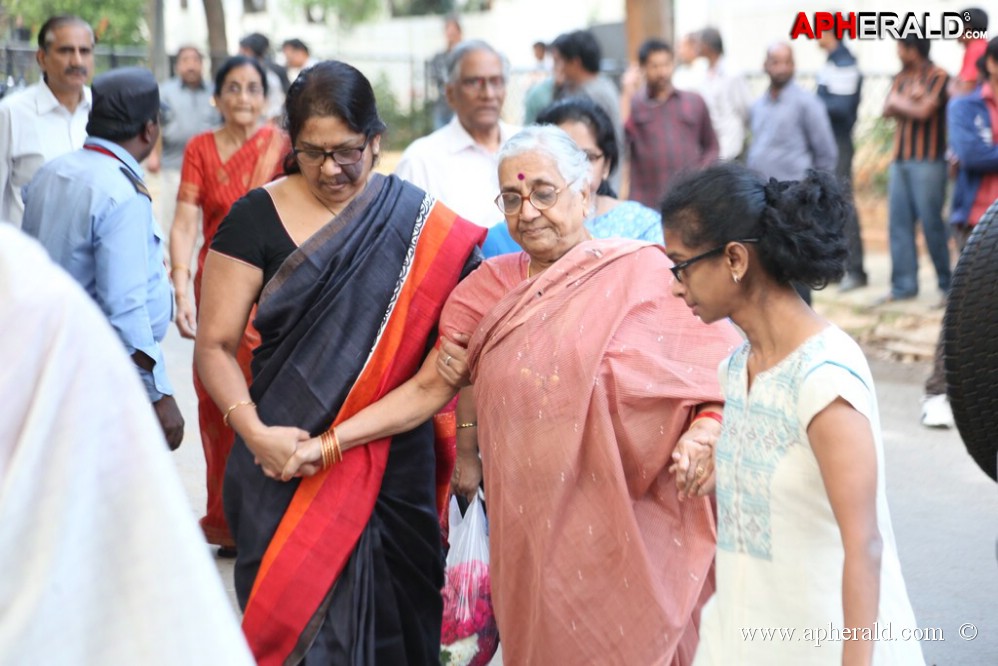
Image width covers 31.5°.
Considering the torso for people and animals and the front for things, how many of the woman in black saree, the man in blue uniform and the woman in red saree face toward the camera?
2

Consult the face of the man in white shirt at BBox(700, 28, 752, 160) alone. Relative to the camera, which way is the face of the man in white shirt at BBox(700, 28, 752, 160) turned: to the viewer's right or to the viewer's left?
to the viewer's left

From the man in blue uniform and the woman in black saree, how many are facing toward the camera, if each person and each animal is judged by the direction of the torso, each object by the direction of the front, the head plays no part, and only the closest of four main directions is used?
1

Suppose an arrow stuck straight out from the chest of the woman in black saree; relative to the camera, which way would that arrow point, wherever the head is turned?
toward the camera

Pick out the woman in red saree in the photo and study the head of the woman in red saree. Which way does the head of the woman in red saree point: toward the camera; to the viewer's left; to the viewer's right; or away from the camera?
toward the camera

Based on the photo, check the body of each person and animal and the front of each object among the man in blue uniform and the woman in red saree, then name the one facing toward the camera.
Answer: the woman in red saree

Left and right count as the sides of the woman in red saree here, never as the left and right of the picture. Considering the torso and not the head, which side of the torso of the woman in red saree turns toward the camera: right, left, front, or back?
front

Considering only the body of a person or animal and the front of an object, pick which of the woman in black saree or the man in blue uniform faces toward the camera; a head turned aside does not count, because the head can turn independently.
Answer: the woman in black saree

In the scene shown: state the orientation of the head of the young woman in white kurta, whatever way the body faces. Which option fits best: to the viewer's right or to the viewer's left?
to the viewer's left

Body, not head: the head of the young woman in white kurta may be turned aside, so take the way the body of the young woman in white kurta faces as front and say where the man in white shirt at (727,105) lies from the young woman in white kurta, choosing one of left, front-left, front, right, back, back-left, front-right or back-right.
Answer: back-right

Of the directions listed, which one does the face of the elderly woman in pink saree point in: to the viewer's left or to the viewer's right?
to the viewer's left

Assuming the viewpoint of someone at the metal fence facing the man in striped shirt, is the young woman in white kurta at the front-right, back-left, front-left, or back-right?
front-right

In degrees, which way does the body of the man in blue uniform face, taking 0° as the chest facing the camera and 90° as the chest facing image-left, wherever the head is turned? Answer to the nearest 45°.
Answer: approximately 225°

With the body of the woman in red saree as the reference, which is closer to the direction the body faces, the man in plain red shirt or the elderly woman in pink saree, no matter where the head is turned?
the elderly woman in pink saree

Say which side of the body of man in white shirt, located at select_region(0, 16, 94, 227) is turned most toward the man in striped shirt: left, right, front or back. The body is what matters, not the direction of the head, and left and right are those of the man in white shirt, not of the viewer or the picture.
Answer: left
